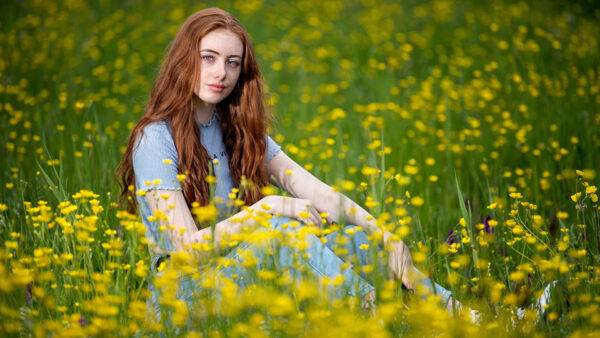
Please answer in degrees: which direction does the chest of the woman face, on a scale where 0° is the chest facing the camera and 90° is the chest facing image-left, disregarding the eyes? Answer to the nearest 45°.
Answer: approximately 315°
